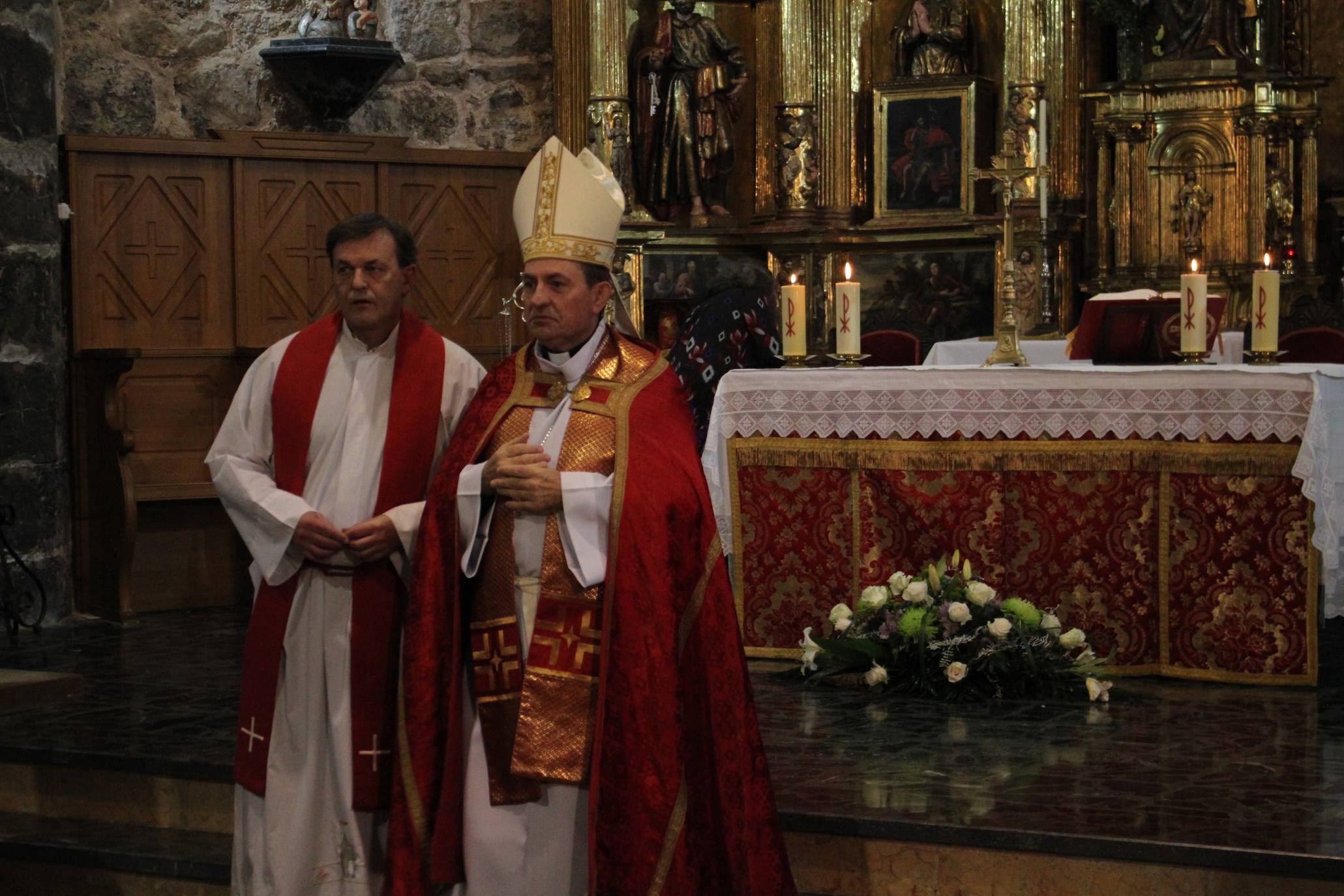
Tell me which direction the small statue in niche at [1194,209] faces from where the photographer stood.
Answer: facing the viewer

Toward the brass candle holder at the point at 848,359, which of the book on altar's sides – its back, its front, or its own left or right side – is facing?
left

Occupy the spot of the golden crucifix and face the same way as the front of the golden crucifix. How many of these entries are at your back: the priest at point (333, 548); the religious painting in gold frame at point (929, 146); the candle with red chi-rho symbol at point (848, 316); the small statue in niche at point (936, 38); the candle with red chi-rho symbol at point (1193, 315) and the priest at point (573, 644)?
2

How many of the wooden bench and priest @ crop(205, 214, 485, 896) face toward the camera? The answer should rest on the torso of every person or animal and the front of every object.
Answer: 2

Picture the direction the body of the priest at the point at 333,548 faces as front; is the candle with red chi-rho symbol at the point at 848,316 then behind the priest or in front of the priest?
behind

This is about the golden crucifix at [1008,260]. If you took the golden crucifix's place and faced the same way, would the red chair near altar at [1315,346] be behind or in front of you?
behind

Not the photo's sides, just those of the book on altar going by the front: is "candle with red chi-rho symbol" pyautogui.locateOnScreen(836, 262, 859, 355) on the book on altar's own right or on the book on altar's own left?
on the book on altar's own left

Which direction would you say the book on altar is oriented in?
away from the camera

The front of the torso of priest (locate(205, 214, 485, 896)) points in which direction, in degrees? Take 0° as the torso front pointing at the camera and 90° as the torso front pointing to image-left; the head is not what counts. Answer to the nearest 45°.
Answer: approximately 0°

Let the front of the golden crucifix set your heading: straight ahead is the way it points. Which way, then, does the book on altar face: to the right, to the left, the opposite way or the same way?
the opposite way

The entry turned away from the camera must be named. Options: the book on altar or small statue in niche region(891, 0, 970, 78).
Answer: the book on altar

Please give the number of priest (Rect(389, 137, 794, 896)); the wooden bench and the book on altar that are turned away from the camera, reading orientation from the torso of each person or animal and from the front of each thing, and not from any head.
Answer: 1
